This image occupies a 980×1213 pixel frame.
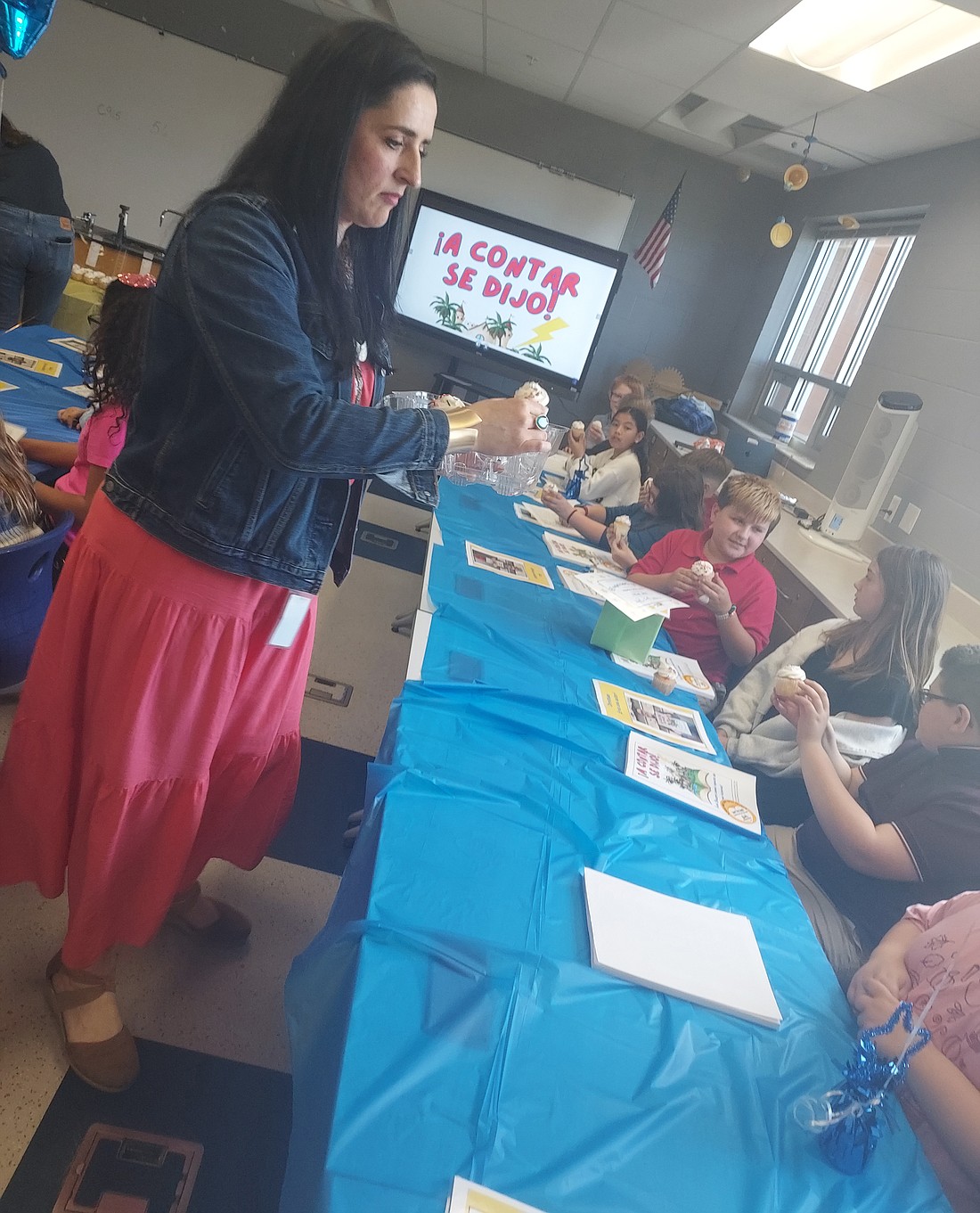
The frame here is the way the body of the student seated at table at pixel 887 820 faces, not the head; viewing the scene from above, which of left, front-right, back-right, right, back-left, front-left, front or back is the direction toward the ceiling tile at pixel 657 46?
front-right

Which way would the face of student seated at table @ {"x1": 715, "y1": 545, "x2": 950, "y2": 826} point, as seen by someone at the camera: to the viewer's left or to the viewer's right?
to the viewer's left

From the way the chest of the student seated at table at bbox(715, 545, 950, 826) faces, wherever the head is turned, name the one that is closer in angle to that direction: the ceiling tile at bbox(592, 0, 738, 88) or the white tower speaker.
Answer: the ceiling tile

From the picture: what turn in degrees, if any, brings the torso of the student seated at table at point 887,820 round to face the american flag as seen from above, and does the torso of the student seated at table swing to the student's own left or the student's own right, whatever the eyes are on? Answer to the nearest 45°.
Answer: approximately 45° to the student's own right

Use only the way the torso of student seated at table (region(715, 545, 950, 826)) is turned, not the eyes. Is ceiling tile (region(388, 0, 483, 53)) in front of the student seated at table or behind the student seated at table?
in front

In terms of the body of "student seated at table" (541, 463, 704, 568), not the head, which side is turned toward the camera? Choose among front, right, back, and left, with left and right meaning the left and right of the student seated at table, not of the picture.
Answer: left

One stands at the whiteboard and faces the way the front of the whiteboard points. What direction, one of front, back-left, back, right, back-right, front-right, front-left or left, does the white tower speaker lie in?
front-left

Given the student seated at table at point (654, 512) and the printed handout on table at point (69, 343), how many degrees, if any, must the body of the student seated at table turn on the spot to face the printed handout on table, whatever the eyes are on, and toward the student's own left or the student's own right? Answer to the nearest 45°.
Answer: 0° — they already face it

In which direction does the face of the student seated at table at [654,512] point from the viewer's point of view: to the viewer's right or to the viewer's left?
to the viewer's left

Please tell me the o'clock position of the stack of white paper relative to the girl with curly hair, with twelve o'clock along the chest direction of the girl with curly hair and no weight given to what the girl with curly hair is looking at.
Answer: The stack of white paper is roughly at 8 o'clock from the girl with curly hair.

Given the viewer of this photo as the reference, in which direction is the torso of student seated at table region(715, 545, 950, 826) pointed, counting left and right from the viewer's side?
facing to the left of the viewer

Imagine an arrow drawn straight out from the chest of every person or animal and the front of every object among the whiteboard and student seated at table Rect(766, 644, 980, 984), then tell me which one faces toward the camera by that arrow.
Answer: the whiteboard

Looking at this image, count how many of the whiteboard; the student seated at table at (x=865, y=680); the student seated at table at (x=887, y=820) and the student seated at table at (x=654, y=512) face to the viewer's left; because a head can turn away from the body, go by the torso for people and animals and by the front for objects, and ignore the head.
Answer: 3

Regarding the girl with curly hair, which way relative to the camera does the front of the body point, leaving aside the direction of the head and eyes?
to the viewer's left

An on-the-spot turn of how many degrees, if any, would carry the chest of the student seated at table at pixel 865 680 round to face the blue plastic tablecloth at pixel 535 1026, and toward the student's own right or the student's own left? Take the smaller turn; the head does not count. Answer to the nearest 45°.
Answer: approximately 90° to the student's own left

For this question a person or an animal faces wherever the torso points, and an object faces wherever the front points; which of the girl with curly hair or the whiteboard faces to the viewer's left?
the girl with curly hair

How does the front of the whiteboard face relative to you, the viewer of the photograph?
facing the viewer

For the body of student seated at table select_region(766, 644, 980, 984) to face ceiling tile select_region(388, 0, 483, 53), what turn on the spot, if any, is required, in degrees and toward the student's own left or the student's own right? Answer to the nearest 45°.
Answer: approximately 45° to the student's own right

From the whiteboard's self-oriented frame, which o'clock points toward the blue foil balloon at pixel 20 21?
The blue foil balloon is roughly at 12 o'clock from the whiteboard.

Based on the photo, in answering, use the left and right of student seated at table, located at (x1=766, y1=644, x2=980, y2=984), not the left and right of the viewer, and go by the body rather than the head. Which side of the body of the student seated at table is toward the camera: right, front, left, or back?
left

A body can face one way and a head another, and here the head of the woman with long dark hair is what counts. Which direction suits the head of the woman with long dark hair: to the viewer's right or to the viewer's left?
to the viewer's right
